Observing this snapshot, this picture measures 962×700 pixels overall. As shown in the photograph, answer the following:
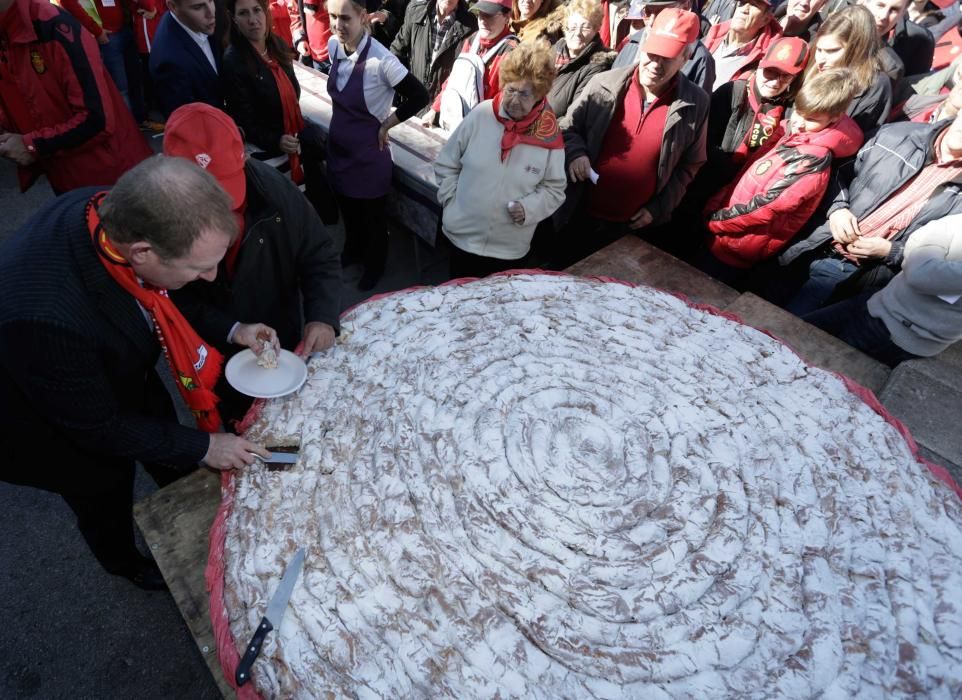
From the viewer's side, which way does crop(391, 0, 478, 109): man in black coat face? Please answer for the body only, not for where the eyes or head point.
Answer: toward the camera

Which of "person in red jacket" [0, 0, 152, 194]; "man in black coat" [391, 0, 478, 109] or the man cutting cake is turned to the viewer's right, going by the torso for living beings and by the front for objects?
the man cutting cake

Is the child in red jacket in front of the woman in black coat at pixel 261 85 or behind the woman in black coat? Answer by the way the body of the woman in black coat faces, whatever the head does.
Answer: in front

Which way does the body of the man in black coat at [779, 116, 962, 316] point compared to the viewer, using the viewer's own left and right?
facing the viewer and to the left of the viewer

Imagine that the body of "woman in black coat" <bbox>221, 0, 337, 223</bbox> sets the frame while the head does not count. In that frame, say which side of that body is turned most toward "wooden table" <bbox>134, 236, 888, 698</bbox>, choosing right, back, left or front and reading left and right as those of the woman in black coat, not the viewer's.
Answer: front

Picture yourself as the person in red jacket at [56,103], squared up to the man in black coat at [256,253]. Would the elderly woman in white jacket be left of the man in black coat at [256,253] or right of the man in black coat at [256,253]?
left

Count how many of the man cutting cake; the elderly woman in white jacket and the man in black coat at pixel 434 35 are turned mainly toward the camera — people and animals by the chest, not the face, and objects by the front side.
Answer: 2

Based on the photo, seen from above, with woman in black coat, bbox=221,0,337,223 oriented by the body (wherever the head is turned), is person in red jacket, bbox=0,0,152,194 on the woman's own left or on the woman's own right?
on the woman's own right

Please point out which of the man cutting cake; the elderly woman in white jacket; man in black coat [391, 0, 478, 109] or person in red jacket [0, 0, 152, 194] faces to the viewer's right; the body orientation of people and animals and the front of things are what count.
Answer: the man cutting cake

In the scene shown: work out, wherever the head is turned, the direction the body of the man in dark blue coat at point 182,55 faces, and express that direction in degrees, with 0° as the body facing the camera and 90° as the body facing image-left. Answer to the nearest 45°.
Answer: approximately 315°

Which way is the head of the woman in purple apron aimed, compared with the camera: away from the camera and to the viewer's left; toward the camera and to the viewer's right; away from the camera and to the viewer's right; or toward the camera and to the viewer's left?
toward the camera and to the viewer's left

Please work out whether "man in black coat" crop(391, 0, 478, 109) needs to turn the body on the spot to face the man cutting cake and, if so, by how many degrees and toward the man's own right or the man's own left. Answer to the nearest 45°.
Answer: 0° — they already face them

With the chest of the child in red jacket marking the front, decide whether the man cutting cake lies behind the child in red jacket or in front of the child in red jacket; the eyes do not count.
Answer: in front

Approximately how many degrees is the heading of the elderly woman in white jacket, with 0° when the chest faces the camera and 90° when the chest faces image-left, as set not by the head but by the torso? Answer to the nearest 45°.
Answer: approximately 0°

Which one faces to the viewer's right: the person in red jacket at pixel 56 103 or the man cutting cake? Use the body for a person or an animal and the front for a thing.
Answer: the man cutting cake

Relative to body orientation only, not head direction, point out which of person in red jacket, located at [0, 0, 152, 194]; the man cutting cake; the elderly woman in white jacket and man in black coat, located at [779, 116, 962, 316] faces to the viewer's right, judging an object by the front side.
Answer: the man cutting cake

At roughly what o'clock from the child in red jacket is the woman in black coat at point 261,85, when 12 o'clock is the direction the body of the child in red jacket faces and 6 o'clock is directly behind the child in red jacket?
The woman in black coat is roughly at 1 o'clock from the child in red jacket.

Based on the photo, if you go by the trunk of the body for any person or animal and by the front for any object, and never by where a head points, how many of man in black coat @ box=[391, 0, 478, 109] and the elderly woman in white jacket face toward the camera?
2
